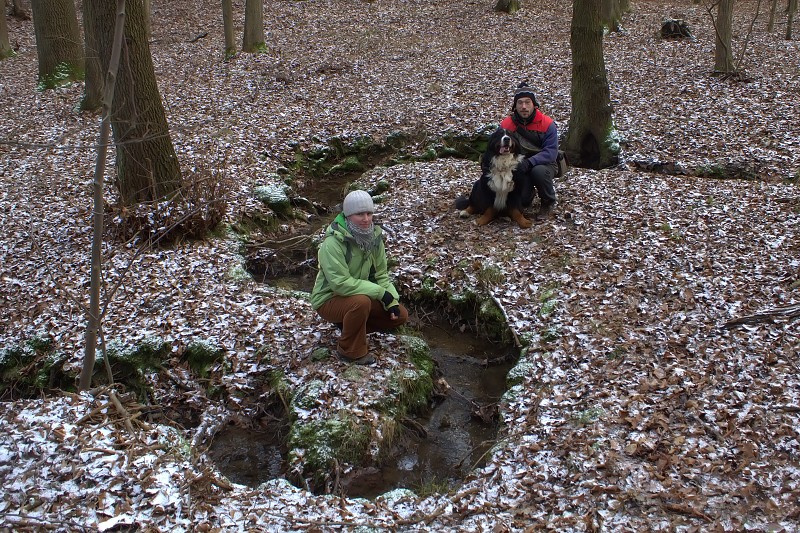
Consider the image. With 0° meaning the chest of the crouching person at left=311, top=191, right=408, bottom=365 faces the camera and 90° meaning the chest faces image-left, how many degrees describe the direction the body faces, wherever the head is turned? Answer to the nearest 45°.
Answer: approximately 315°

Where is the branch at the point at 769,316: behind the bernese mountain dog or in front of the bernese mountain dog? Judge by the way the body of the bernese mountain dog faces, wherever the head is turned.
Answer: in front

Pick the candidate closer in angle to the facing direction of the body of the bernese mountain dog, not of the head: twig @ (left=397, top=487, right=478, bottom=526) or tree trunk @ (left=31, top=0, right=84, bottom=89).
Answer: the twig

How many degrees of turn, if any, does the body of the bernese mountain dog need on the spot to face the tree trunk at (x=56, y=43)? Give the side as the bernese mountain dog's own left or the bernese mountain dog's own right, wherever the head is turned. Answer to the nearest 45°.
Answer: approximately 180°

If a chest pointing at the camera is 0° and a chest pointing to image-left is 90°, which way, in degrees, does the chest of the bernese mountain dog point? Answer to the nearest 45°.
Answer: approximately 315°

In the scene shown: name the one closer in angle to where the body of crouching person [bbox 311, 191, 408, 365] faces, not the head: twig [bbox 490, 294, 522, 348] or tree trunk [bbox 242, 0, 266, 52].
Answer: the twig

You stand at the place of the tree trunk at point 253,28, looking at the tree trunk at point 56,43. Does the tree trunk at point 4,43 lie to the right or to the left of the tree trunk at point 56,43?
right

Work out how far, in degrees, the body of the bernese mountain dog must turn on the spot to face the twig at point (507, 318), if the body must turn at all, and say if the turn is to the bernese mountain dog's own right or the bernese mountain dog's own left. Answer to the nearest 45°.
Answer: approximately 45° to the bernese mountain dog's own right

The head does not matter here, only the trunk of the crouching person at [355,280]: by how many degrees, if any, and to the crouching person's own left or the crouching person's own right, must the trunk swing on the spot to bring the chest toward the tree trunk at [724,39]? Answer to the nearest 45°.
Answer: approximately 90° to the crouching person's own left

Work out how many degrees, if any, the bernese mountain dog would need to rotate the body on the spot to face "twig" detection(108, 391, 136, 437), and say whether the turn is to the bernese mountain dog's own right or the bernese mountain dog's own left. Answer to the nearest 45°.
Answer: approximately 90° to the bernese mountain dog's own right
